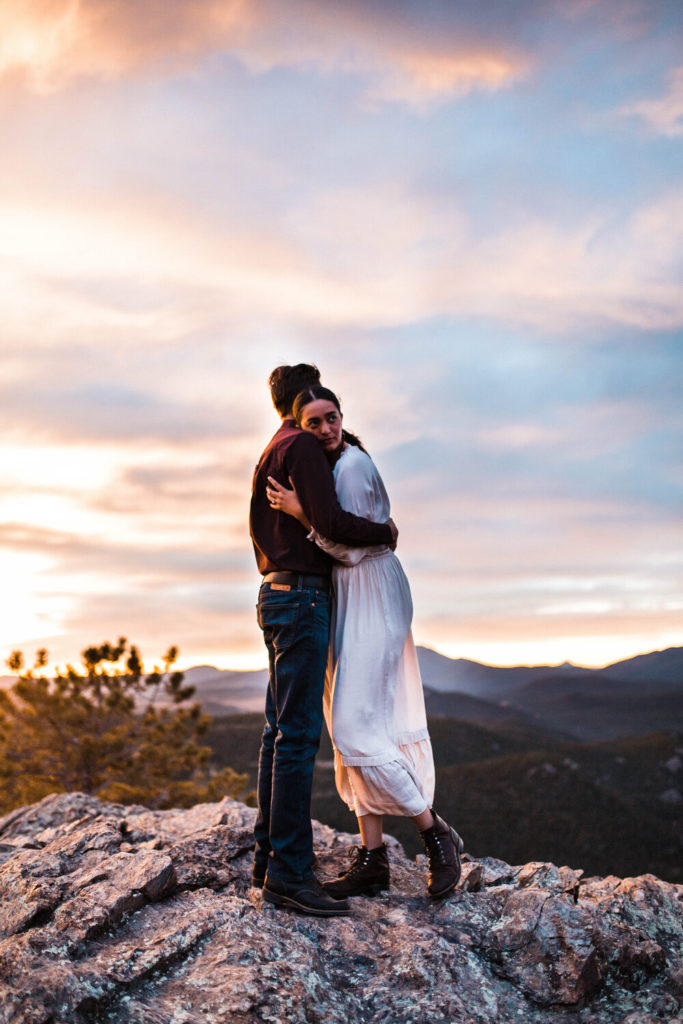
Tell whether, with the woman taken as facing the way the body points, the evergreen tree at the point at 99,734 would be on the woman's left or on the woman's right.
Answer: on the woman's right

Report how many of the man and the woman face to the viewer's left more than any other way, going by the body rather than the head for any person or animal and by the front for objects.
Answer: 1

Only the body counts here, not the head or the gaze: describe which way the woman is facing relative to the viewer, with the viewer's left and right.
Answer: facing to the left of the viewer

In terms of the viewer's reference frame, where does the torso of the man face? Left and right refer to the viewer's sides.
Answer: facing to the right of the viewer

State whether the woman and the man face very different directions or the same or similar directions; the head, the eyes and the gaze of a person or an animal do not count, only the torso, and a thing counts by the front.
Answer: very different directions
